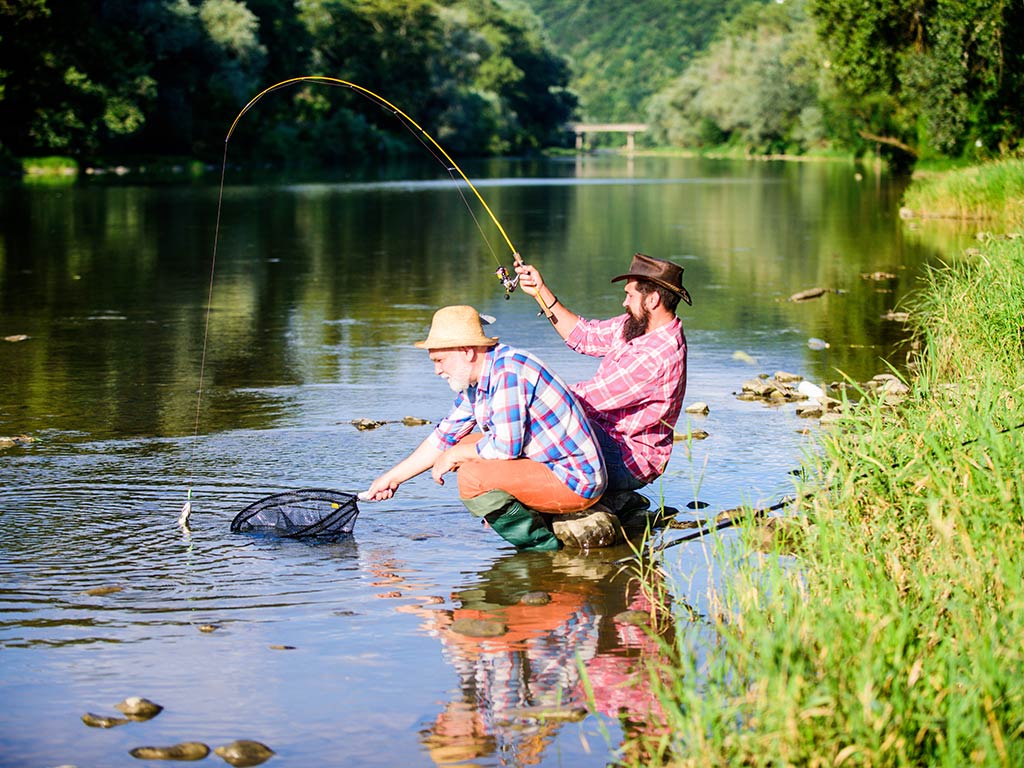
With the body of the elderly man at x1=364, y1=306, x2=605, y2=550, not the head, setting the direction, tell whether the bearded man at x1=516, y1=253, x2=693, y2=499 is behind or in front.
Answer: behind

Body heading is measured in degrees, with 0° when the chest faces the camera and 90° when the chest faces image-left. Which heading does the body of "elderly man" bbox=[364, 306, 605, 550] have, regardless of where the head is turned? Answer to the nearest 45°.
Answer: approximately 90°

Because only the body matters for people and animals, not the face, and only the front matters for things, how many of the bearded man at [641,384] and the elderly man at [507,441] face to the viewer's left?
2

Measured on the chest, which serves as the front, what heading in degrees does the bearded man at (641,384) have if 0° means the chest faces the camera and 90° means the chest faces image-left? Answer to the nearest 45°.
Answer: approximately 90°
